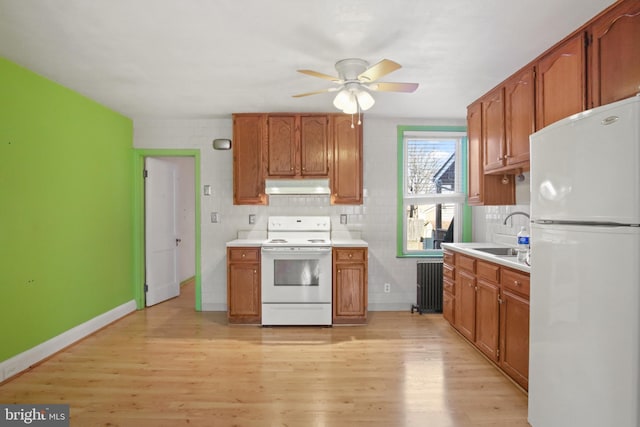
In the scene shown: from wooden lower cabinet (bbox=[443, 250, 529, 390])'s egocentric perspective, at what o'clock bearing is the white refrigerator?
The white refrigerator is roughly at 10 o'clock from the wooden lower cabinet.

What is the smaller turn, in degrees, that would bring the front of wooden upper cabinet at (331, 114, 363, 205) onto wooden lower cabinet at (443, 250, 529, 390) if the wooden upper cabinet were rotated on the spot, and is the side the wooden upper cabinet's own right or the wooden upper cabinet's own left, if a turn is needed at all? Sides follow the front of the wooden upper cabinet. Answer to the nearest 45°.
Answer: approximately 45° to the wooden upper cabinet's own left

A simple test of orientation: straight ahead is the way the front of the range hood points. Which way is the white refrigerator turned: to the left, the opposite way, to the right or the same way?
to the right

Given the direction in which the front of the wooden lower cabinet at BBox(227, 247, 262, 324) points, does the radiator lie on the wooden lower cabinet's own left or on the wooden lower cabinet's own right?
on the wooden lower cabinet's own left

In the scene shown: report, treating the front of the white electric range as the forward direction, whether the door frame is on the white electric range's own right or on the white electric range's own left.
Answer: on the white electric range's own right

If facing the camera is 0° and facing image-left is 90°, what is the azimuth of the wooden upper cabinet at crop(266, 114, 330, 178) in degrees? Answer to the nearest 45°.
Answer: approximately 0°

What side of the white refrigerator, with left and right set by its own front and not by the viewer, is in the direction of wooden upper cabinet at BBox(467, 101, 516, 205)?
right

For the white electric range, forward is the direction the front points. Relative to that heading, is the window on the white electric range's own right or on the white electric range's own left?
on the white electric range's own left

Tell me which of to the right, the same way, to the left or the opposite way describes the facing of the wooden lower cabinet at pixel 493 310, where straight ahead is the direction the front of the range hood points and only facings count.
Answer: to the right
